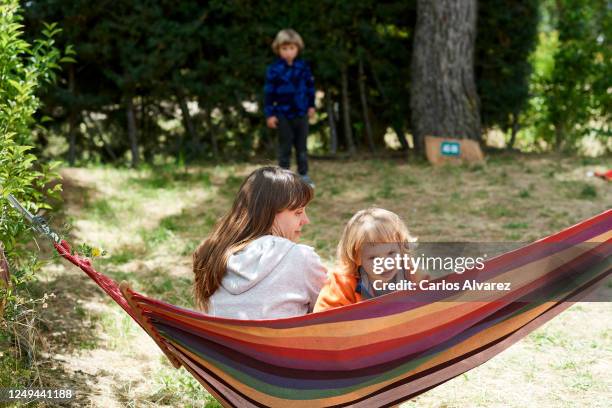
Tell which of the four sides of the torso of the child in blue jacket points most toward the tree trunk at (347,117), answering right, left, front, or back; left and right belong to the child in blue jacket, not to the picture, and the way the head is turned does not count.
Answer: back

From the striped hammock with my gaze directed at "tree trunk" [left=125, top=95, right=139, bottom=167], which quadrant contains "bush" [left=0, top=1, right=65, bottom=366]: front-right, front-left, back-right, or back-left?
front-left

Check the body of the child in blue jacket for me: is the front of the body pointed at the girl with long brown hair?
yes

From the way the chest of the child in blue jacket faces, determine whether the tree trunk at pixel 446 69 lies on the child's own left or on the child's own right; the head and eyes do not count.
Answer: on the child's own left

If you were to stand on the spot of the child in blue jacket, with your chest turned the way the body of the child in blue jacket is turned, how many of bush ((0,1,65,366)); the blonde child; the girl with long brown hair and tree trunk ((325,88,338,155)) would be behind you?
1

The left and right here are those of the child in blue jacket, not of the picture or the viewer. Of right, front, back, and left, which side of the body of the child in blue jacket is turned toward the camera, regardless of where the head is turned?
front

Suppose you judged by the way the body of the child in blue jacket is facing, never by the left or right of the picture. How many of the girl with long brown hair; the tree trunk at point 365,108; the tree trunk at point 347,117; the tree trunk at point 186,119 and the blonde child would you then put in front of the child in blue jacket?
2

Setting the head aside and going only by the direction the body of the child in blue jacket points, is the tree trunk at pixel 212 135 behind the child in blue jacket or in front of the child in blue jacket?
behind

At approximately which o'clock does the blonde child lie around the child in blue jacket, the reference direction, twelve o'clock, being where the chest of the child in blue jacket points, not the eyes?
The blonde child is roughly at 12 o'clock from the child in blue jacket.

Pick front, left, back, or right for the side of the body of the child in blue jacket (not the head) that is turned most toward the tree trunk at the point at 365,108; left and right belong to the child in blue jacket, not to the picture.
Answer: back

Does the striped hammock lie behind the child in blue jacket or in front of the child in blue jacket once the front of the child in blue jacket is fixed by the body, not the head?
in front

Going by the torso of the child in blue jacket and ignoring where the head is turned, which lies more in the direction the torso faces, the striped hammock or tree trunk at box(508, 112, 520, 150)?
the striped hammock

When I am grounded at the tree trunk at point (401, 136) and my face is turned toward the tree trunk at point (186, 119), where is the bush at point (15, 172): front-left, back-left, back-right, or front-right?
front-left

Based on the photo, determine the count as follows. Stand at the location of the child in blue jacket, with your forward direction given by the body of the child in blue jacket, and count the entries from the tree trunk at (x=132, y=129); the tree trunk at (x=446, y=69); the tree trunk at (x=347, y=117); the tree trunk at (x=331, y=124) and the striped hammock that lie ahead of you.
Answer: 1

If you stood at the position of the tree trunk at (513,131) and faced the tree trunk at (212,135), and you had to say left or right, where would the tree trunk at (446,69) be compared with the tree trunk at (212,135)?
left

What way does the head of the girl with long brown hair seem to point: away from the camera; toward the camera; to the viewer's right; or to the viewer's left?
to the viewer's right
